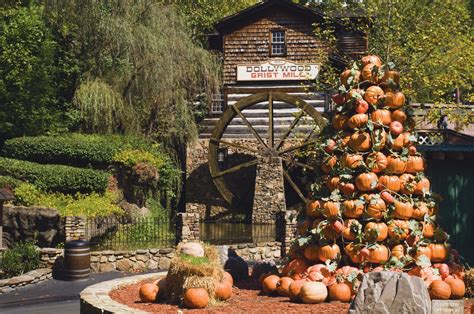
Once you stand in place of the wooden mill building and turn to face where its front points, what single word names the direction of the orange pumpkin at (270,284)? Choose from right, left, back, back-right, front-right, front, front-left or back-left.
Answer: front

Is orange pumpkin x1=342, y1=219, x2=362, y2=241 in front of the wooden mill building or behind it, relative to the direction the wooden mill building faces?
in front

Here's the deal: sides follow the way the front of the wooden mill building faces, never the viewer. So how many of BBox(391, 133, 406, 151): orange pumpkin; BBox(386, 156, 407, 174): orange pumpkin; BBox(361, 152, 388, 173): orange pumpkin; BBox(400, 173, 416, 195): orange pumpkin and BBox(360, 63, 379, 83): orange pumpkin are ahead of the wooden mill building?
5

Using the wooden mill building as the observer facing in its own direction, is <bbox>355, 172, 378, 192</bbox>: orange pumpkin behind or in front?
in front

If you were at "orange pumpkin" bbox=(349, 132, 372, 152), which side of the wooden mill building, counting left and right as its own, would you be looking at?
front

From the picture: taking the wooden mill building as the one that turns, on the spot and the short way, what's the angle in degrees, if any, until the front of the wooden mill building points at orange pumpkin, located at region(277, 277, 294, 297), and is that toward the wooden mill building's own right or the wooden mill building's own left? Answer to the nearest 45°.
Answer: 0° — it already faces it

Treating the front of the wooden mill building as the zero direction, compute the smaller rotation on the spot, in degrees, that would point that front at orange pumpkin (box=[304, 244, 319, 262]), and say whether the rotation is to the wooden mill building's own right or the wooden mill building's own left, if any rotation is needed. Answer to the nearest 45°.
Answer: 0° — it already faces it

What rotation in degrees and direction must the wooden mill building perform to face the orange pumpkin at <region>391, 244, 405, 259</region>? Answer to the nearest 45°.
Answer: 0° — it already faces it

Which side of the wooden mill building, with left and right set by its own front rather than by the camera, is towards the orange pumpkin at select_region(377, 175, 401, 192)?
front

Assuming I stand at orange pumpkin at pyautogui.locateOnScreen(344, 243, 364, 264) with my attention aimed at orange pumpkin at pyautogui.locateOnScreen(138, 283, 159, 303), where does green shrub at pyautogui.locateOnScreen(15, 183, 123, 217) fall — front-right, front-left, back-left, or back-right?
front-right

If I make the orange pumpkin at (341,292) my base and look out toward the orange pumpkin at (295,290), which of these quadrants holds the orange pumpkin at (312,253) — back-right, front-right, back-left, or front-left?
front-right

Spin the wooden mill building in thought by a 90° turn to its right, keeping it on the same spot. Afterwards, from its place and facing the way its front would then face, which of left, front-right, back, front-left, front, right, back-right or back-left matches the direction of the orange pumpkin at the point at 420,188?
left

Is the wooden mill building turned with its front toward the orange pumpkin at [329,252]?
yes

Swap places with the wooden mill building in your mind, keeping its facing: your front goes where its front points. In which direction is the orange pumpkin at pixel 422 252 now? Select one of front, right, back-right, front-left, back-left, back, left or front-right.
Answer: front

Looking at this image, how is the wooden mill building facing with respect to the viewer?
toward the camera

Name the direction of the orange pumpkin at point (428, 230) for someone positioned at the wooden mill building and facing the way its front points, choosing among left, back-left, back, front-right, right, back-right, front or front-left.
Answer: front

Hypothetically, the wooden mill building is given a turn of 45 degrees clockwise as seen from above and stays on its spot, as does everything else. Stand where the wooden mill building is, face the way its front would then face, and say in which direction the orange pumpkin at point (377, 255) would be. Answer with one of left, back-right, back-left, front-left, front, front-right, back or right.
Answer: front-left

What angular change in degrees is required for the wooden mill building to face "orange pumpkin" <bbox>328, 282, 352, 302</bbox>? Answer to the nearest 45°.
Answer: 0° — it already faces it

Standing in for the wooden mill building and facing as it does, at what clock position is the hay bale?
The hay bale is roughly at 12 o'clock from the wooden mill building.

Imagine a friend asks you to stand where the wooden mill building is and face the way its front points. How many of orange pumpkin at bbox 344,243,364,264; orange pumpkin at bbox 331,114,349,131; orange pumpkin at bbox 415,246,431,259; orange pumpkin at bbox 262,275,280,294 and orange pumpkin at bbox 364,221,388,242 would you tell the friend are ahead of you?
5
